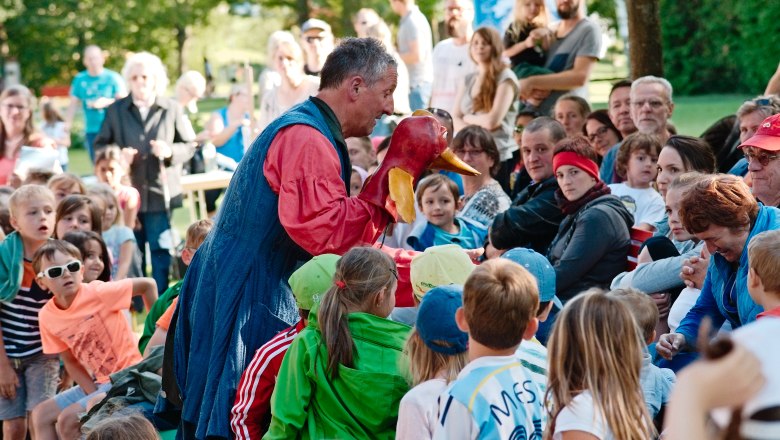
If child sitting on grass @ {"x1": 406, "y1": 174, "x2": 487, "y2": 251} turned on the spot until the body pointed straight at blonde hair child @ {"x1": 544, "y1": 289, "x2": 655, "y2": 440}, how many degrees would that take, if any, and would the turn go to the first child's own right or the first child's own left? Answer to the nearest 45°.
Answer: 0° — they already face them

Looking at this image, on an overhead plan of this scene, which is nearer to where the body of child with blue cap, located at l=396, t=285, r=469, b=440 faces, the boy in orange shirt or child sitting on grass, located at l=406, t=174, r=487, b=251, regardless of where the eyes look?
the child sitting on grass

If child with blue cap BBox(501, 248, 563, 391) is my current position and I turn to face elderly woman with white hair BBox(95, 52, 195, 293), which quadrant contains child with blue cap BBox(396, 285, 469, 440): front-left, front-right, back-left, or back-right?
back-left

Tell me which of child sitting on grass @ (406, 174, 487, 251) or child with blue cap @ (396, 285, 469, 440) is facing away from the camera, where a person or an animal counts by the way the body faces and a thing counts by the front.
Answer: the child with blue cap

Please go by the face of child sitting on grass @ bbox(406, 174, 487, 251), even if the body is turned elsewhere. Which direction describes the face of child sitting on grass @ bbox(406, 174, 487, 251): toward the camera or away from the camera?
toward the camera

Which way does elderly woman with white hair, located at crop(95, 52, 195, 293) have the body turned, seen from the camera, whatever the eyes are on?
toward the camera

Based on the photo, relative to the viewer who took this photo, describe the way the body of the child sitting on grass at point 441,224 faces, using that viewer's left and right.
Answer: facing the viewer

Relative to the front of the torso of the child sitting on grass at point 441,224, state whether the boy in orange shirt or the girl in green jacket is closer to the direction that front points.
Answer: the girl in green jacket

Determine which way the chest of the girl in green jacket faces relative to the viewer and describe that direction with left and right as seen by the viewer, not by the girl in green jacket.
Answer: facing away from the viewer and to the right of the viewer

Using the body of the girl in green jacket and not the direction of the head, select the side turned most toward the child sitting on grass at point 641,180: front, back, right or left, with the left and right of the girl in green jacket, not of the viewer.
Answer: front

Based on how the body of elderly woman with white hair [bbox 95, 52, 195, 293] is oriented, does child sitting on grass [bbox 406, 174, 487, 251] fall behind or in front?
in front

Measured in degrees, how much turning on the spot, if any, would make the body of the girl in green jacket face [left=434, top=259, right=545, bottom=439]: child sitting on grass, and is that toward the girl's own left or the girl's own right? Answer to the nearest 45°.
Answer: approximately 90° to the girl's own right

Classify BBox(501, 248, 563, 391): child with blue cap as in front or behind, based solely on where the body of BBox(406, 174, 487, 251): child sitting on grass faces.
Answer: in front

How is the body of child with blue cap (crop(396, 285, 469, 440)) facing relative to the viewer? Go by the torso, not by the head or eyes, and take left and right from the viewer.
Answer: facing away from the viewer

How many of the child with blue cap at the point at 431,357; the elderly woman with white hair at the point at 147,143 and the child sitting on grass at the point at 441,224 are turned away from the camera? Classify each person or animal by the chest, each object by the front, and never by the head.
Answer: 1

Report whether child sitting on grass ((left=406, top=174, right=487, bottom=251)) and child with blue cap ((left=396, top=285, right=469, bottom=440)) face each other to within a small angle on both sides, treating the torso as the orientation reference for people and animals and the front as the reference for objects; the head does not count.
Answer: yes
